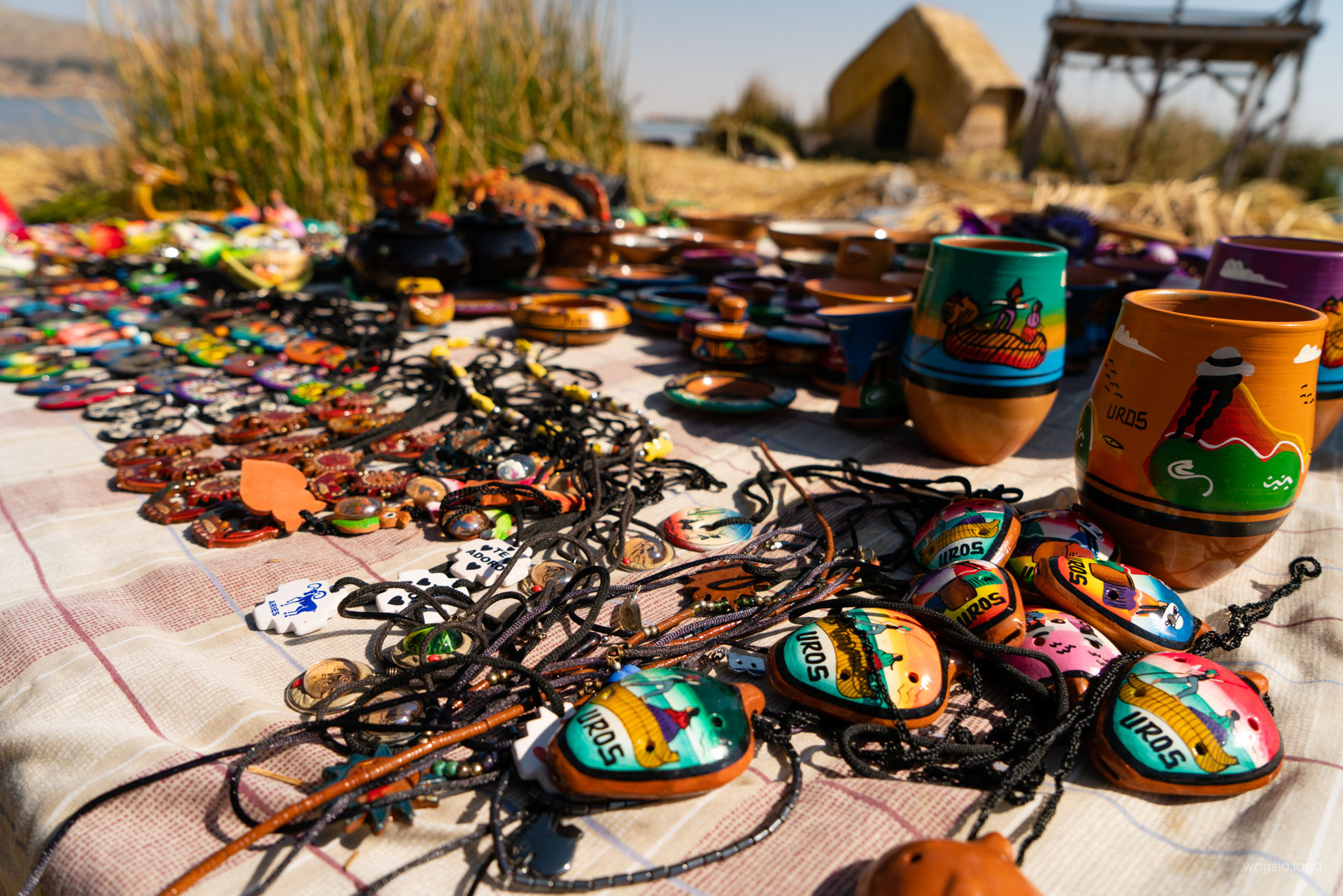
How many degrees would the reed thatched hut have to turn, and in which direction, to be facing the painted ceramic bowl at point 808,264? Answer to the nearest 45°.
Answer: approximately 45° to its left

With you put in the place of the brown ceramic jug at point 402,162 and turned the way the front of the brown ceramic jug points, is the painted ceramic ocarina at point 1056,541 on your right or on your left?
on your left

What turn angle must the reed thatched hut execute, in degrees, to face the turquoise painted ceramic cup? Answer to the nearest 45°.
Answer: approximately 45° to its left

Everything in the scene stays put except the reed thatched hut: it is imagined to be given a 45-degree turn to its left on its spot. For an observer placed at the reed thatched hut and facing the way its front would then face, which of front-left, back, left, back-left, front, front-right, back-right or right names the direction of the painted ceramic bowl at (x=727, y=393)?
front

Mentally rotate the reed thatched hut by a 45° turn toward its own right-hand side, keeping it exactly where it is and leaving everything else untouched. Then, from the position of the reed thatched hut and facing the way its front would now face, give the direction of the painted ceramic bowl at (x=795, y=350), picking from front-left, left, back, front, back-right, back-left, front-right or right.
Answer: left

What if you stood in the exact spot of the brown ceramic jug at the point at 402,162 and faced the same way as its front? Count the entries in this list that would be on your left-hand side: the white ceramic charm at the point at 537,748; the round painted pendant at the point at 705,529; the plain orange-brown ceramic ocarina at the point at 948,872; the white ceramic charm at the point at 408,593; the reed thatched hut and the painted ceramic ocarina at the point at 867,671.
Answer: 5

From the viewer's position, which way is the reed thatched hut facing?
facing the viewer and to the left of the viewer

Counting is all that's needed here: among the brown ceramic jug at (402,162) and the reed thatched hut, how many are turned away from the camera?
0

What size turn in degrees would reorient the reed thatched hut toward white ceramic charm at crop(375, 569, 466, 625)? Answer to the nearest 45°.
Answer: approximately 45° to its left

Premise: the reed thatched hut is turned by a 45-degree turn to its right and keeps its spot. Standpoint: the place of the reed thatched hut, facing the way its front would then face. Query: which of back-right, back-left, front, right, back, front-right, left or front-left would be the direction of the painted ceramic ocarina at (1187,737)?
left
